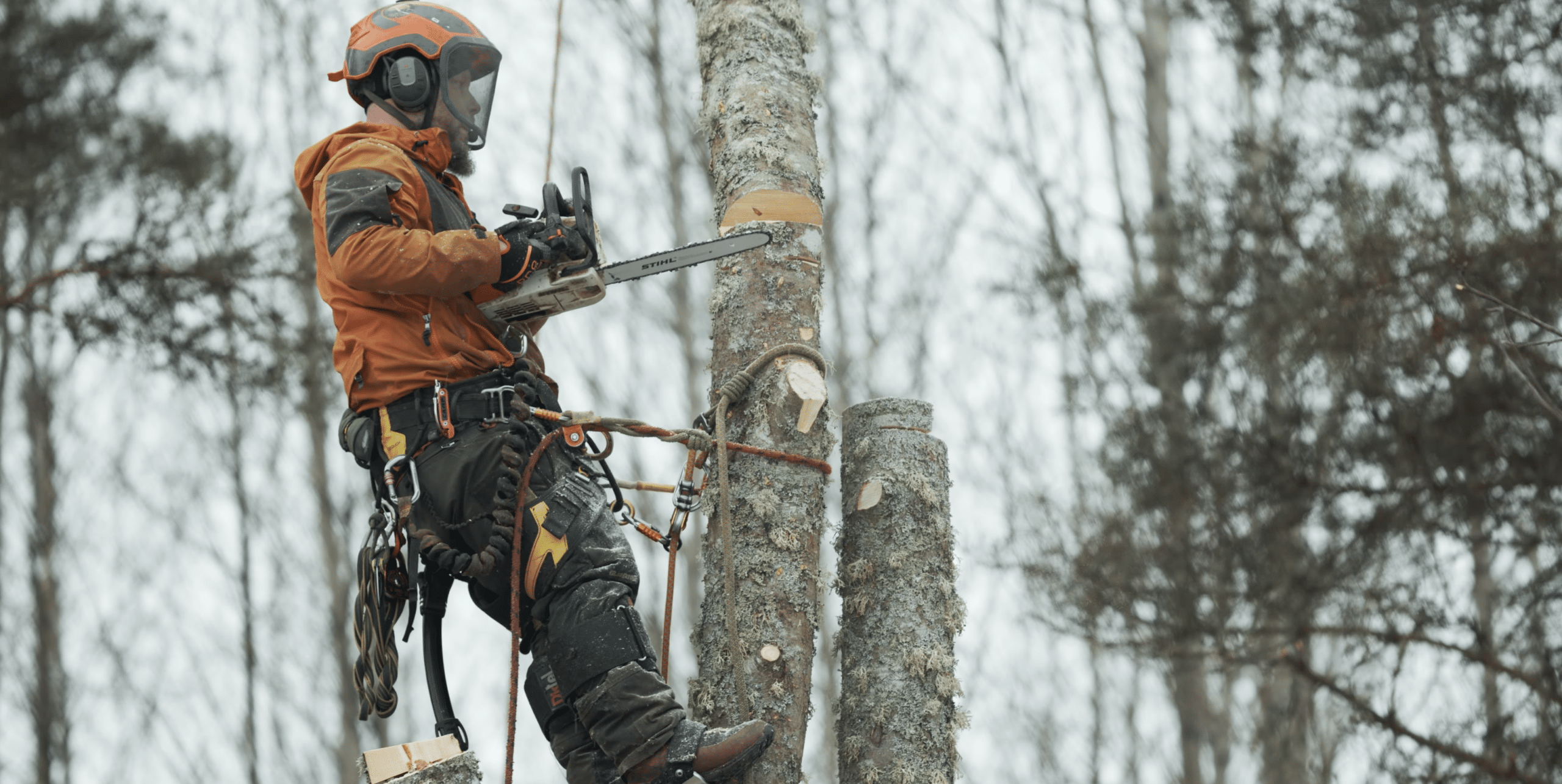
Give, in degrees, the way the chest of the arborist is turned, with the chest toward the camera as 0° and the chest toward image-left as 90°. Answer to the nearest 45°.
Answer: approximately 270°

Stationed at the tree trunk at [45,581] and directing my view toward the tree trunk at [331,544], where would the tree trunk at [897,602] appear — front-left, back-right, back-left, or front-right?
front-right

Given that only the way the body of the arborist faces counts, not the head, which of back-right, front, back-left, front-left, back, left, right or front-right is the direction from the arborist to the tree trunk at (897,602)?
front

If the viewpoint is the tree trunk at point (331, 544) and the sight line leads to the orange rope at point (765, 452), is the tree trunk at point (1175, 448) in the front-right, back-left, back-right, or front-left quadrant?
front-left
